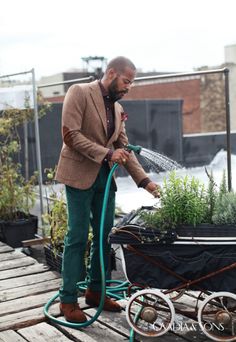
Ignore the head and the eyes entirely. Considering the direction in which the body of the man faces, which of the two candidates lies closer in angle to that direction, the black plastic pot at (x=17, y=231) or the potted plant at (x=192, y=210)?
the potted plant

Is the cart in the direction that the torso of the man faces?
yes

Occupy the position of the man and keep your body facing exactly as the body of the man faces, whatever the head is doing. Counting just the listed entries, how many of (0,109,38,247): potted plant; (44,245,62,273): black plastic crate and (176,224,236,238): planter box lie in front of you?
1

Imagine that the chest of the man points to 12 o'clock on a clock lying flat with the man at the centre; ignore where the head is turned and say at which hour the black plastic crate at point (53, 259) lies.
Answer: The black plastic crate is roughly at 7 o'clock from the man.

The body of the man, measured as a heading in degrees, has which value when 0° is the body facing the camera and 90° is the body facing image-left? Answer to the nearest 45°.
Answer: approximately 315°

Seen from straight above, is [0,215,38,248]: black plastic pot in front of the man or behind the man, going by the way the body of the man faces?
behind

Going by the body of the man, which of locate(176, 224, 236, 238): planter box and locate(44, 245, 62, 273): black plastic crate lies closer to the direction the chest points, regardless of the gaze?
the planter box

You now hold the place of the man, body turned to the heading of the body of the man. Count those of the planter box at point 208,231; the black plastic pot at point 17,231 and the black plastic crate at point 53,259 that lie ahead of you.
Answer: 1

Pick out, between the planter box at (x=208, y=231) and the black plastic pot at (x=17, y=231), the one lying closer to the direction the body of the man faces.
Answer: the planter box
